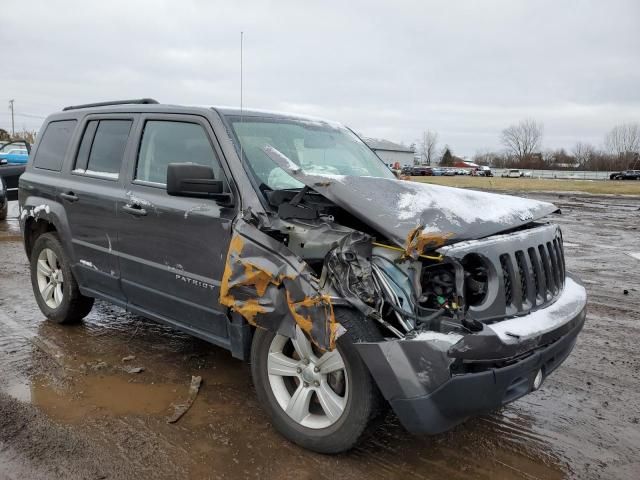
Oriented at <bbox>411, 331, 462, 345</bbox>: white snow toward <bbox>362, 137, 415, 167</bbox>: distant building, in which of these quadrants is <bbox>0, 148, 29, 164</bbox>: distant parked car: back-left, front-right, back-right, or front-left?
front-left

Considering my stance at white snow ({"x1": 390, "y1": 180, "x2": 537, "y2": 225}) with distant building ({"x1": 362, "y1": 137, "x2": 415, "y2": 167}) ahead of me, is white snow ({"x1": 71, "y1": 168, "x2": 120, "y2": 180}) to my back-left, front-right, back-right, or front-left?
front-left

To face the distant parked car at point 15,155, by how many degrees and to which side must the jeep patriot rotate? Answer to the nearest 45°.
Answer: approximately 180°

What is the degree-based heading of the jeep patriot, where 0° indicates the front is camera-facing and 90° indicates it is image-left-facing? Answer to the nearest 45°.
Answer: approximately 315°

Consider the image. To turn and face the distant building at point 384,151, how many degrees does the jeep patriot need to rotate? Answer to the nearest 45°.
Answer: approximately 135° to its left

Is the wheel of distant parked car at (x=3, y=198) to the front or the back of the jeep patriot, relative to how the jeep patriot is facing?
to the back

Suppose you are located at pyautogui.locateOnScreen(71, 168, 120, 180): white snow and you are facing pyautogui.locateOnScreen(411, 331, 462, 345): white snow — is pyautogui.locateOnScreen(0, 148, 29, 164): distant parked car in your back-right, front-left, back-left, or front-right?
back-left
